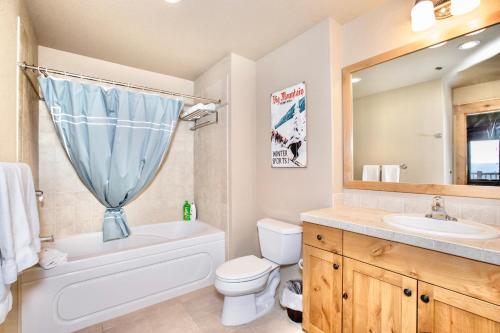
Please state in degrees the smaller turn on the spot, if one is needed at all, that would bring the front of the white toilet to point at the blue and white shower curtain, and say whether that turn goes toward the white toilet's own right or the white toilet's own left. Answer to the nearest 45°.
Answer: approximately 45° to the white toilet's own right

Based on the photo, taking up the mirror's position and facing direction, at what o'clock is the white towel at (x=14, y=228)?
The white towel is roughly at 12 o'clock from the mirror.
